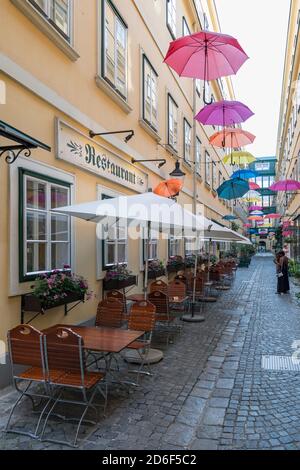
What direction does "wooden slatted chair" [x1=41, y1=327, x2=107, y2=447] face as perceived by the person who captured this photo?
facing away from the viewer and to the right of the viewer

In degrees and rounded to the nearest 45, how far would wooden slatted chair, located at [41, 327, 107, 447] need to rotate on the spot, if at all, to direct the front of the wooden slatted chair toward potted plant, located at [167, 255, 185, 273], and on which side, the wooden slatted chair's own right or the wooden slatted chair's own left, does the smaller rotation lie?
approximately 45° to the wooden slatted chair's own left

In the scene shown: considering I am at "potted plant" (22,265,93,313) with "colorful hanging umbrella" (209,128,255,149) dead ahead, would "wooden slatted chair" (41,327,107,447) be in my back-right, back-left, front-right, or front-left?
back-right

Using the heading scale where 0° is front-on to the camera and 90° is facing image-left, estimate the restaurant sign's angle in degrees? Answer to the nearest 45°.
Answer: approximately 315°

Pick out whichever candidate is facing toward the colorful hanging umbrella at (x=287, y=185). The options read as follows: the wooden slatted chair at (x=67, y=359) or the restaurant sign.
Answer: the wooden slatted chair

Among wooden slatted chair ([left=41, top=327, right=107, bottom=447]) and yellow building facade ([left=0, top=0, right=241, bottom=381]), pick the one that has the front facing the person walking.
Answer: the wooden slatted chair

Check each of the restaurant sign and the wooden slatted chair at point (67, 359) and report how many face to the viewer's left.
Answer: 0

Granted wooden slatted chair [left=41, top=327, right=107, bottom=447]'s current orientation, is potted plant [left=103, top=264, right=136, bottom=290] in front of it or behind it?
in front

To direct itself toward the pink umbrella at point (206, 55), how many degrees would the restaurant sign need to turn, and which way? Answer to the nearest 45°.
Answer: approximately 45° to its left

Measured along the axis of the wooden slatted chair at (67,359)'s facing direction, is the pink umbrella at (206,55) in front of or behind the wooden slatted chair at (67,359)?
in front
